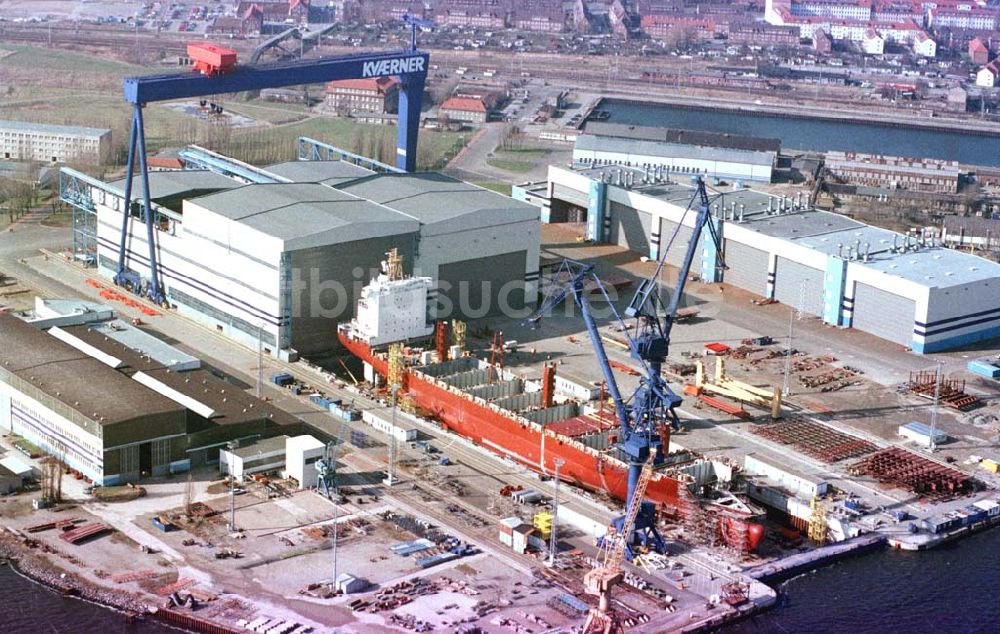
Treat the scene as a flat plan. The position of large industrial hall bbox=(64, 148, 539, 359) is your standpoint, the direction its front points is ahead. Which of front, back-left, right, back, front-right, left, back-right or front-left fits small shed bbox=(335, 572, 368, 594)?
front-right

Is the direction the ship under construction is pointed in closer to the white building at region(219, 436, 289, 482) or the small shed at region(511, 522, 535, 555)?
the small shed

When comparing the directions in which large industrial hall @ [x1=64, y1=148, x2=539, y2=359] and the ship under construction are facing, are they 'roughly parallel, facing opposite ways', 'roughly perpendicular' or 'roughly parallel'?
roughly parallel

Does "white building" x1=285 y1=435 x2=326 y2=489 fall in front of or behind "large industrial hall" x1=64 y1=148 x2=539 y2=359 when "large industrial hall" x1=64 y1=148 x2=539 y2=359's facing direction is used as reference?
in front

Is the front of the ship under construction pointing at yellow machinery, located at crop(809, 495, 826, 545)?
yes

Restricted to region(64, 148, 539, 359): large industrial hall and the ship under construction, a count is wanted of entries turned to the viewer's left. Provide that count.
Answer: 0

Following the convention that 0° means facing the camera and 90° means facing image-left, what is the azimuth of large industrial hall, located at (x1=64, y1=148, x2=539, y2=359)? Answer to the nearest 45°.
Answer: approximately 315°

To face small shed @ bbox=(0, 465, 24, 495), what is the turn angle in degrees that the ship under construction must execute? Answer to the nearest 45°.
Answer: approximately 90° to its right

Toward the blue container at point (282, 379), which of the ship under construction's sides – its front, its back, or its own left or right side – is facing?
back

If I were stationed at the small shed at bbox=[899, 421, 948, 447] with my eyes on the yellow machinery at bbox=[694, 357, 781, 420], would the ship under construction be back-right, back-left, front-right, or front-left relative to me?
front-left

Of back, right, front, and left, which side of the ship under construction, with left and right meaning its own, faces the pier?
front

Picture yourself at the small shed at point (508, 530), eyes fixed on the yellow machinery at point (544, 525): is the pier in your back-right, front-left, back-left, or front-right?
front-right

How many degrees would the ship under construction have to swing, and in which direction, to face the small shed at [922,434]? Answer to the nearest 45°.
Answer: approximately 45° to its left

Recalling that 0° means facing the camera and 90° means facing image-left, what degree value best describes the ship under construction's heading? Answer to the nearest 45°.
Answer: approximately 315°

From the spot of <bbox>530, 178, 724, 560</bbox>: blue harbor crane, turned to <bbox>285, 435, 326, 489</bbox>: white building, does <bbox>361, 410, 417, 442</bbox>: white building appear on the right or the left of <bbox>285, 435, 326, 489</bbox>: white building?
right
